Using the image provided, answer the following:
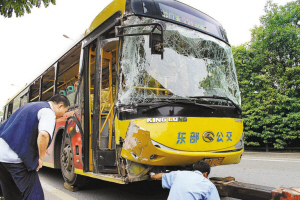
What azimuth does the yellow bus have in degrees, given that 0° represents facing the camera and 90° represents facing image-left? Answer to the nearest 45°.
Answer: approximately 315°

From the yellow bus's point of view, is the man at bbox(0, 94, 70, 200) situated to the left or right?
on its right

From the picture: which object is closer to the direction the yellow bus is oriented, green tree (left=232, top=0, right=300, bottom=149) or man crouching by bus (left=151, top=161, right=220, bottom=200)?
the man crouching by bus

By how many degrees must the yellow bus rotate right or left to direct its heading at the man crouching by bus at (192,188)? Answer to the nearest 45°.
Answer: approximately 45° to its right

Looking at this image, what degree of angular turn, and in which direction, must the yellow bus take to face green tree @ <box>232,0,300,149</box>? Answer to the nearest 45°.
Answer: approximately 90° to its left

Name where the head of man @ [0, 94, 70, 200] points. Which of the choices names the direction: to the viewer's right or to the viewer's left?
to the viewer's right
